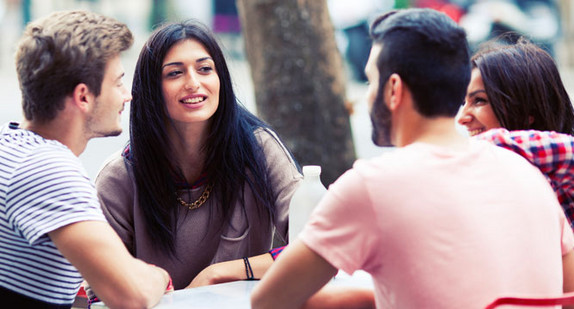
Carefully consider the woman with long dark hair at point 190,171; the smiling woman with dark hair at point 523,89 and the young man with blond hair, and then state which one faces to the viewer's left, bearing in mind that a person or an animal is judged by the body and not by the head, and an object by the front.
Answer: the smiling woman with dark hair

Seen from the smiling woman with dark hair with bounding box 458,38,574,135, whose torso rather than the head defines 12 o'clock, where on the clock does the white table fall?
The white table is roughly at 11 o'clock from the smiling woman with dark hair.

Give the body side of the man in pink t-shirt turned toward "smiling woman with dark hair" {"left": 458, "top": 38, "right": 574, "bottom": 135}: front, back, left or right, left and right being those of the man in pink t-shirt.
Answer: right

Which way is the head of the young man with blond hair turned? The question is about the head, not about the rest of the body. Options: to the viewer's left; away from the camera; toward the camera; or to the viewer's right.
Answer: to the viewer's right

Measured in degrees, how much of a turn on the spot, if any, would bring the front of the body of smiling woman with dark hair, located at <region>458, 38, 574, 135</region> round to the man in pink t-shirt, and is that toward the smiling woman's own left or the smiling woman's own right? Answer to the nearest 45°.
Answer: approximately 90° to the smiling woman's own left

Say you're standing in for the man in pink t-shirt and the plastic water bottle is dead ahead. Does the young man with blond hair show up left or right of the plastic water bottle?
left

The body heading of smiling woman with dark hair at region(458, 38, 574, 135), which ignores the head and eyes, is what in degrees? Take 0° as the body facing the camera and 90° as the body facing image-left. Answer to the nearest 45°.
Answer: approximately 90°

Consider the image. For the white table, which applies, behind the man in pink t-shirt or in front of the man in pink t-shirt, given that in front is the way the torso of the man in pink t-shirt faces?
in front

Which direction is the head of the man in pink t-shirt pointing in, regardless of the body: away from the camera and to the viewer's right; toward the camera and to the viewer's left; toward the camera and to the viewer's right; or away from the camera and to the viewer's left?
away from the camera and to the viewer's left

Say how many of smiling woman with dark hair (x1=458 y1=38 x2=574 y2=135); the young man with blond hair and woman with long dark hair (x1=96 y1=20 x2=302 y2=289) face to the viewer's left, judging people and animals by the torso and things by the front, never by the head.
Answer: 1

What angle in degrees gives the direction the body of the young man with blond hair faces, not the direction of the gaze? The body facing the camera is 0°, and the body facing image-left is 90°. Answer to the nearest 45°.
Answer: approximately 225°

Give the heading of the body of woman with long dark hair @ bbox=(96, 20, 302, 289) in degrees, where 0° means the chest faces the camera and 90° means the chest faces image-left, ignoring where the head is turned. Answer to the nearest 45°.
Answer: approximately 0°

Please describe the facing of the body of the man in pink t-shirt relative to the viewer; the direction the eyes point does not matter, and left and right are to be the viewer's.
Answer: facing away from the viewer and to the left of the viewer

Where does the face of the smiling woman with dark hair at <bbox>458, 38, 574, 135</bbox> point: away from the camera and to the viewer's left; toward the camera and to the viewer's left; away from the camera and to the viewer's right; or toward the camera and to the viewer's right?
toward the camera and to the viewer's left

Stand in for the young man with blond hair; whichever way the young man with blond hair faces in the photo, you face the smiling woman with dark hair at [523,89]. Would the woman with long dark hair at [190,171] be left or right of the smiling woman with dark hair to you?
left
